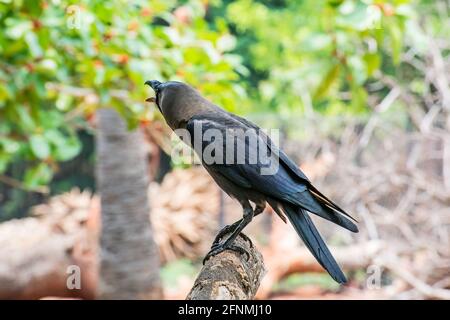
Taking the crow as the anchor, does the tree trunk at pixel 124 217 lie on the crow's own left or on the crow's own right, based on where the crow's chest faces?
on the crow's own right

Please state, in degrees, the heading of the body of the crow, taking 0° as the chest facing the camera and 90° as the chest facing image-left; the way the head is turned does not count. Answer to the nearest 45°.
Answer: approximately 90°
